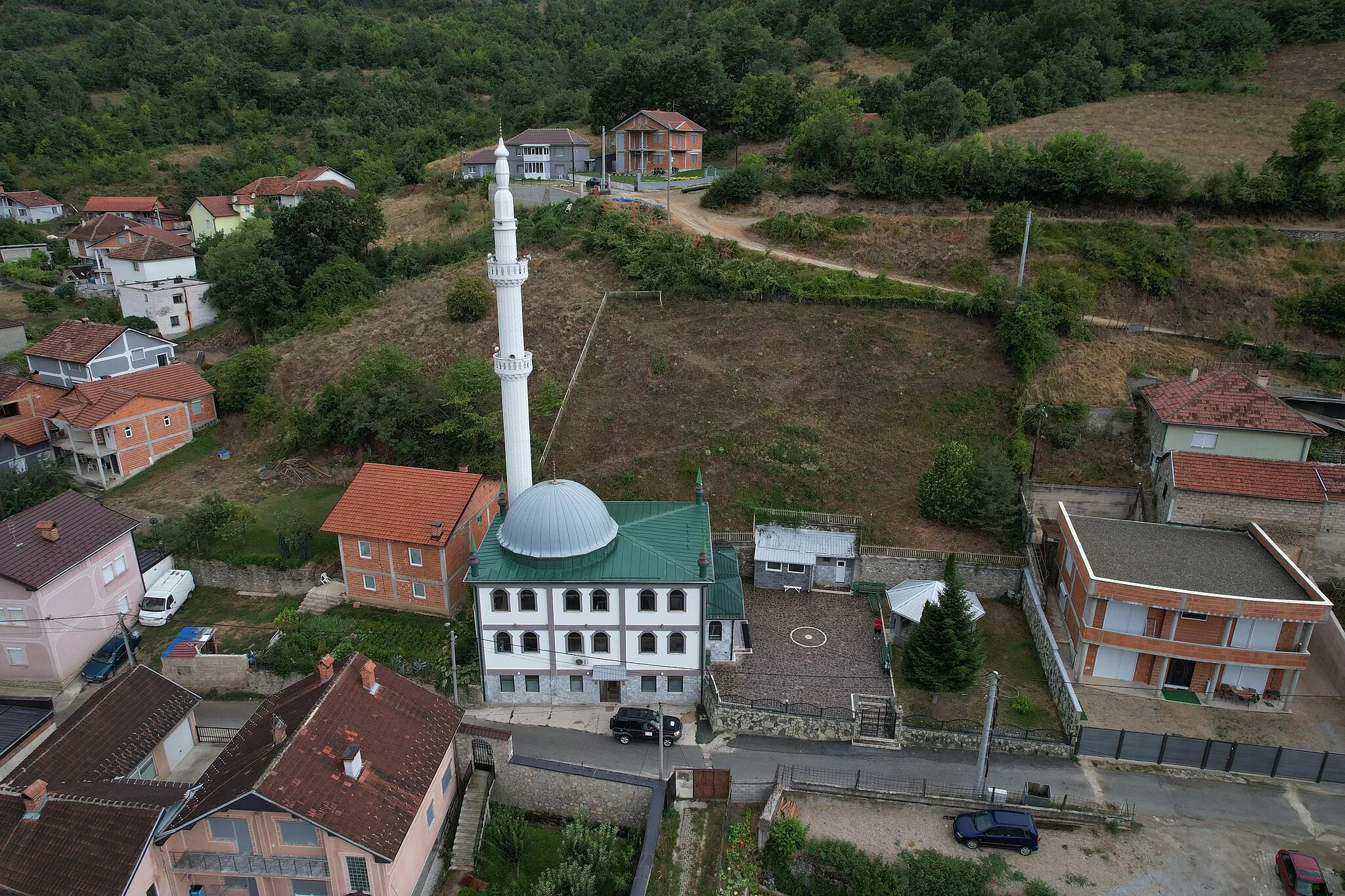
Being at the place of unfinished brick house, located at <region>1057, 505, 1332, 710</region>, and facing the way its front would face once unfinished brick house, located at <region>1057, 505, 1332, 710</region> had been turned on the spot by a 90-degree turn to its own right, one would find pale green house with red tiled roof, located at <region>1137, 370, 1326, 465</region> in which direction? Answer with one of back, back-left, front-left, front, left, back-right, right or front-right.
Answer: right

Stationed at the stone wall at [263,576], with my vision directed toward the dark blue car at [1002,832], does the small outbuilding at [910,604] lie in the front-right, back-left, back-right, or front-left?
front-left

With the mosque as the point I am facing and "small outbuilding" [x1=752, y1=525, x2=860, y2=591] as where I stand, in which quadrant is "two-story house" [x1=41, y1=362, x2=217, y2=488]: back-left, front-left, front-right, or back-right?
front-right

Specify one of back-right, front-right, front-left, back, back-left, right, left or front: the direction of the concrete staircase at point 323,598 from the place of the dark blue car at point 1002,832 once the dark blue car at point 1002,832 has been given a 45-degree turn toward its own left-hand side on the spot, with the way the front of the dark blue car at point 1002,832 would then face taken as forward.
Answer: front-right

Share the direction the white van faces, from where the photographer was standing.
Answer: facing the viewer and to the left of the viewer

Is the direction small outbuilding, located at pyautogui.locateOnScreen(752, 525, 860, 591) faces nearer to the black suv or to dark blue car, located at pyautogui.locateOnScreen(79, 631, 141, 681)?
the black suv

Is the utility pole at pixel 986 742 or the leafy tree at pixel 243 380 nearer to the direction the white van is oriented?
the utility pole

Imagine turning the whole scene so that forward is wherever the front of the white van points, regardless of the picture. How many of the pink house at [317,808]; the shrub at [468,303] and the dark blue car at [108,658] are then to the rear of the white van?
1

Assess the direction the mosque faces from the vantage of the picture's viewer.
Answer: facing the viewer

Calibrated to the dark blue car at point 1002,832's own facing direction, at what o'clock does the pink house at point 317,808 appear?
The pink house is roughly at 11 o'clock from the dark blue car.

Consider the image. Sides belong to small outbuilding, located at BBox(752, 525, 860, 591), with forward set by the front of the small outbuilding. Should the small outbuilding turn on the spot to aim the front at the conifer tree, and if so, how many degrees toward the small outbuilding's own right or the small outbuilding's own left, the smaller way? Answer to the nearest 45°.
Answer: approximately 45° to the small outbuilding's own left

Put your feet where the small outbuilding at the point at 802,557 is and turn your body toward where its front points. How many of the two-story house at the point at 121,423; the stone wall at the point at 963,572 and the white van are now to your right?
2

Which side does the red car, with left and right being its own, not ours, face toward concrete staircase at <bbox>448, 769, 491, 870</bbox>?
right

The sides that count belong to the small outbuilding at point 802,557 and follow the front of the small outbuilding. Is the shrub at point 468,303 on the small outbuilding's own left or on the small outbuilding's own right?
on the small outbuilding's own right

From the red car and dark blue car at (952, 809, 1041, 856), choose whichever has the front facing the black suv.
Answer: the dark blue car
